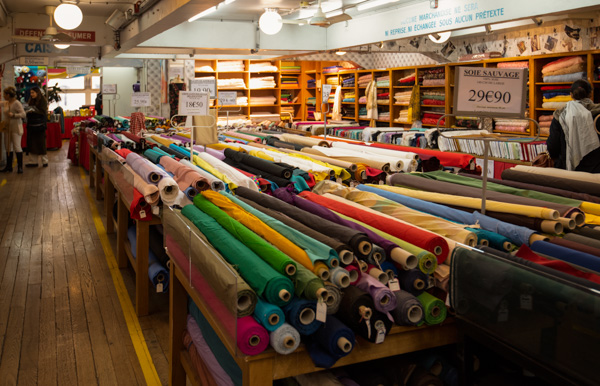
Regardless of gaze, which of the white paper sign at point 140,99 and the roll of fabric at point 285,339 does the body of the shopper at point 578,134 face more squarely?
the white paper sign

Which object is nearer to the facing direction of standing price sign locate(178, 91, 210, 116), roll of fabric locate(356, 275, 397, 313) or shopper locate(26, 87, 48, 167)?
the roll of fabric

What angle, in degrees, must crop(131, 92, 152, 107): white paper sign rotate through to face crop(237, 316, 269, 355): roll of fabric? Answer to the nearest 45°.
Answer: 0° — it already faces it

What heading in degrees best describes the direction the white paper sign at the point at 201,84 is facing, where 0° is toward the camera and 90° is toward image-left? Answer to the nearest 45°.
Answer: approximately 0°

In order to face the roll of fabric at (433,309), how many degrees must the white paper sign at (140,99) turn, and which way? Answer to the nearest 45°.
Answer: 0° — it already faces it

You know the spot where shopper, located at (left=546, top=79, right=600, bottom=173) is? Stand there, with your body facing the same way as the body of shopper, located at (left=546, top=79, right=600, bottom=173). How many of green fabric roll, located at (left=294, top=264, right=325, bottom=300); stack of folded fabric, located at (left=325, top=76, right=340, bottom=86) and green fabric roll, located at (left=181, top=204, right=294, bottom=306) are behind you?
2

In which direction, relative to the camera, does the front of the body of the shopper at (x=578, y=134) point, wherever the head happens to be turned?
away from the camera

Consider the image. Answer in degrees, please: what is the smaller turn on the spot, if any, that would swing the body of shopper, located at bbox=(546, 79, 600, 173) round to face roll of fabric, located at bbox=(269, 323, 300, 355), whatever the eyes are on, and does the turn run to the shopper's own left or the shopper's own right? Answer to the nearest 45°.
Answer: approximately 180°

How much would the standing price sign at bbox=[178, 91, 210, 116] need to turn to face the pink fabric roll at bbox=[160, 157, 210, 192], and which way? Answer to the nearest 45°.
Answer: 0° — it already faces it
